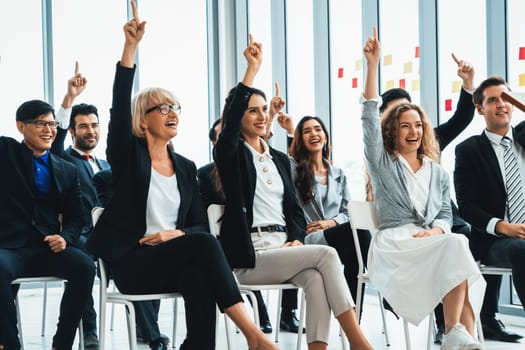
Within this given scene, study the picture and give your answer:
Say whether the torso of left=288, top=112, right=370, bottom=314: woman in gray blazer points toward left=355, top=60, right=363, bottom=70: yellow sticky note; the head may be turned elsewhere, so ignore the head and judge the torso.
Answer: no

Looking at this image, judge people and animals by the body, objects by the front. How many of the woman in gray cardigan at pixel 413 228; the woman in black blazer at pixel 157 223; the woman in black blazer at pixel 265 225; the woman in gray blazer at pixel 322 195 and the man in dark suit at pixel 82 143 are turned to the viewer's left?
0

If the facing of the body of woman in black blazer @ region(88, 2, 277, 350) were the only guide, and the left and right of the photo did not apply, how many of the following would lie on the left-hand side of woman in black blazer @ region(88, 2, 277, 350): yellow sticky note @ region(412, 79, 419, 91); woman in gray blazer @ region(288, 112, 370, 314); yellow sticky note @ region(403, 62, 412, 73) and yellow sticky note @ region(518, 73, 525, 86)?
4

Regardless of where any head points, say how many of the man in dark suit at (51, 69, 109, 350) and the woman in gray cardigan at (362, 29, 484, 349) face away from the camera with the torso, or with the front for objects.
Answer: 0

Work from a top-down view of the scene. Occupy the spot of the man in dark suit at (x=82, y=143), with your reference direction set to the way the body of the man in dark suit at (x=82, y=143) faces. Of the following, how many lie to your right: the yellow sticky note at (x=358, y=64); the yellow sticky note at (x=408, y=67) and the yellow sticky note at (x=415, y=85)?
0

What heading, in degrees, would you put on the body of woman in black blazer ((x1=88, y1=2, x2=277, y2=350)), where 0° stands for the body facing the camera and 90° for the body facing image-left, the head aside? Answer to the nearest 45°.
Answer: approximately 315°

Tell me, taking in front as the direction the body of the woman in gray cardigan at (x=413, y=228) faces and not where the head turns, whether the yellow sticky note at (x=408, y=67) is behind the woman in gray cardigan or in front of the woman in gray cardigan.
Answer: behind

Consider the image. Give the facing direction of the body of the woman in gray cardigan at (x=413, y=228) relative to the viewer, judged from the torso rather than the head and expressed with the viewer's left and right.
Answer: facing the viewer and to the right of the viewer

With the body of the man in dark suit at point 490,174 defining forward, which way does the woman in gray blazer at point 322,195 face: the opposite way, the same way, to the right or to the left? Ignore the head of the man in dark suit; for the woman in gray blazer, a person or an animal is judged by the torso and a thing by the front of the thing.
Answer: the same way

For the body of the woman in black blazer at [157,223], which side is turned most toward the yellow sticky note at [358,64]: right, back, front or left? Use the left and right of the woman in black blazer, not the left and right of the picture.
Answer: left

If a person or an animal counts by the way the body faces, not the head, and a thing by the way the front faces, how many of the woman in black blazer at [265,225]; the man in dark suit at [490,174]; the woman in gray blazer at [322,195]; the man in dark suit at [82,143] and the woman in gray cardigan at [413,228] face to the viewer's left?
0

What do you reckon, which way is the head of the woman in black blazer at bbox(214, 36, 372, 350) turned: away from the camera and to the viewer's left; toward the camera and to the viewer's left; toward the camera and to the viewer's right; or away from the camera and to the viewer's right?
toward the camera and to the viewer's right

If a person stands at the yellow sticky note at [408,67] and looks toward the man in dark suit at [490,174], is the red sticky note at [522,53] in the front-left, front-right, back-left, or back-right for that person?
front-left

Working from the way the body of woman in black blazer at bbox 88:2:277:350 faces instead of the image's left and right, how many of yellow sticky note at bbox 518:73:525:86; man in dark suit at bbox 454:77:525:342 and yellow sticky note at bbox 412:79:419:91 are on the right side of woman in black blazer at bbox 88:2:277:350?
0

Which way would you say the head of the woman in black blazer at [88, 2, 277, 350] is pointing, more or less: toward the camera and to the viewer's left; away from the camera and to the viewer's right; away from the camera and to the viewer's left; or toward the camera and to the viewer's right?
toward the camera and to the viewer's right

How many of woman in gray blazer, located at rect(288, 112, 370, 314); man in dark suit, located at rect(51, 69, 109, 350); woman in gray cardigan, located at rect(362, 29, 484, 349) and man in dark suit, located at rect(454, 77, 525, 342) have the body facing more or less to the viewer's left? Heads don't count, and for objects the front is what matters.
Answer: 0

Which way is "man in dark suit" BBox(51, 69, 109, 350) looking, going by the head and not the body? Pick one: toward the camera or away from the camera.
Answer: toward the camera

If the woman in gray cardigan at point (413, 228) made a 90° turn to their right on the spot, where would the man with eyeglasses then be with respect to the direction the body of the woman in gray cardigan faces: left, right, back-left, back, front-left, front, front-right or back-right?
front-right
